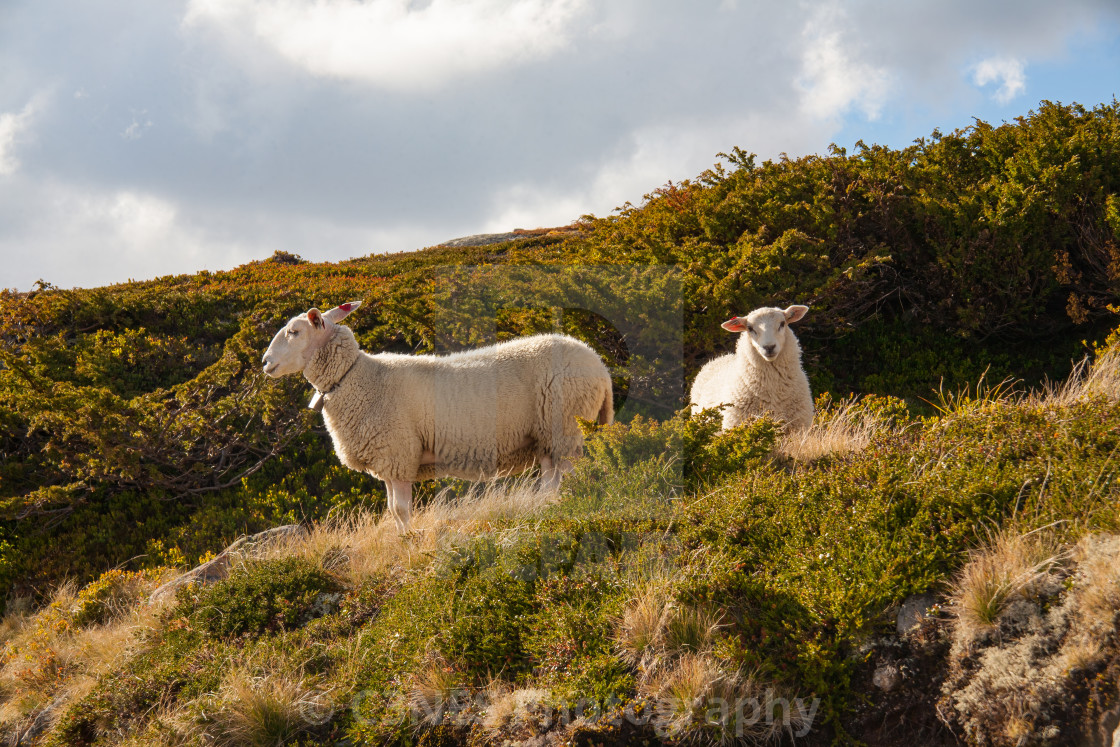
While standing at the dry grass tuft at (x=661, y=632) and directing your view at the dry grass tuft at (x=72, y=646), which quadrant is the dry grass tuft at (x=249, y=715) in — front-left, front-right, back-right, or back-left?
front-left

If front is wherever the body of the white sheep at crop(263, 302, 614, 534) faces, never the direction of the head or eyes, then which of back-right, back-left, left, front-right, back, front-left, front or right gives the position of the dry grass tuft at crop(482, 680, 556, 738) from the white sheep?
left

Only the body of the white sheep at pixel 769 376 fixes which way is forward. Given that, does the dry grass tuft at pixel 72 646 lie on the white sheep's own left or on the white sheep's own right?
on the white sheep's own right

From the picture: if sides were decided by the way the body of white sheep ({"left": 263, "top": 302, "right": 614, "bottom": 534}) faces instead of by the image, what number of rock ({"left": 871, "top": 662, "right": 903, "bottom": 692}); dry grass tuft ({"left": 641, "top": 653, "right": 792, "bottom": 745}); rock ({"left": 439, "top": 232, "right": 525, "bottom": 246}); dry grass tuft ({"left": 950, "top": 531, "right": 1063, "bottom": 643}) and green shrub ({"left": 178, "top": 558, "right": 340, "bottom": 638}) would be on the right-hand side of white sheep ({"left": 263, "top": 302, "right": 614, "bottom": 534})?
1

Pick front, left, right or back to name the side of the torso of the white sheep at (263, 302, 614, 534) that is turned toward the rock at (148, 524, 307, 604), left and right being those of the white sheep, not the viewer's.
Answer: front

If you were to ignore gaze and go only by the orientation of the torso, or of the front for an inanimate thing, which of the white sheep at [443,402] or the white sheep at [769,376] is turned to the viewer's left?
the white sheep at [443,402]

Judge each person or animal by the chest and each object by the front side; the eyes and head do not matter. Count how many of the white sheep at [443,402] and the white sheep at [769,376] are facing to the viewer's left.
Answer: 1

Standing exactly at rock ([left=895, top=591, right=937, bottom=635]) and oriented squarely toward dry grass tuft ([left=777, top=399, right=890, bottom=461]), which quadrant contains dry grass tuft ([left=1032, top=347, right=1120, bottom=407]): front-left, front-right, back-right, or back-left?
front-right

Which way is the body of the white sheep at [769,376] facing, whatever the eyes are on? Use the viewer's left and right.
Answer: facing the viewer and to the right of the viewer

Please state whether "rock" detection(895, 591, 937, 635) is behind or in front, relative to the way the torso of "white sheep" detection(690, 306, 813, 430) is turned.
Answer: in front

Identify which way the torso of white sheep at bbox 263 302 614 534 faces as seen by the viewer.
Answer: to the viewer's left

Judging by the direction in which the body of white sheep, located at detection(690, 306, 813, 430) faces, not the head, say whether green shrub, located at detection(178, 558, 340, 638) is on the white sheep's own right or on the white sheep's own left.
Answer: on the white sheep's own right
